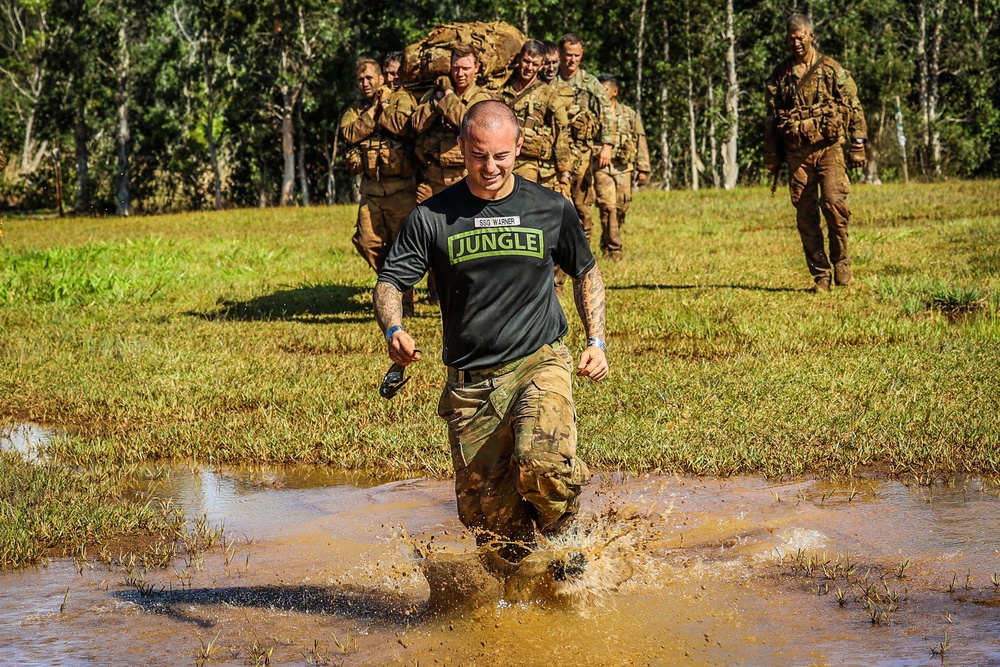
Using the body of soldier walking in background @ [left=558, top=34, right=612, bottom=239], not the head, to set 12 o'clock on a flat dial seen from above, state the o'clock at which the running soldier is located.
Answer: The running soldier is roughly at 12 o'clock from the soldier walking in background.

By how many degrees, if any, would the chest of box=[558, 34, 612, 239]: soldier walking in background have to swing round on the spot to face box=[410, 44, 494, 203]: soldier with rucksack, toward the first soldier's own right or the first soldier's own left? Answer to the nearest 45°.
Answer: approximately 45° to the first soldier's own right

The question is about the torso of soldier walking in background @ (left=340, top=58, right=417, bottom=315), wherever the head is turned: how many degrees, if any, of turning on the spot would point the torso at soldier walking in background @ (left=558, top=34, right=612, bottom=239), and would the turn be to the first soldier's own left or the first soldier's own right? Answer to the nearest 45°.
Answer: approximately 135° to the first soldier's own left

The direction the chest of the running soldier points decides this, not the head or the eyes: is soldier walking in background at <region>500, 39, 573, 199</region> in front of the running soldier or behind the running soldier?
behind

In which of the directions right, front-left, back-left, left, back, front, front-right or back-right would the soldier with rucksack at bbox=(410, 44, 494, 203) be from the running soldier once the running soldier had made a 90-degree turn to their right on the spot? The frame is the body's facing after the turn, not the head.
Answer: right

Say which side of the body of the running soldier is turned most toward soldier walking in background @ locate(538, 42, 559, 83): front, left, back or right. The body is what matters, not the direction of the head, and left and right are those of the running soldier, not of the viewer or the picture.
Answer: back

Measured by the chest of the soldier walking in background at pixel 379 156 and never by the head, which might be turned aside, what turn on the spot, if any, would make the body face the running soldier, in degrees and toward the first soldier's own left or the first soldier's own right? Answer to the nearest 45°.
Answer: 0° — they already face them

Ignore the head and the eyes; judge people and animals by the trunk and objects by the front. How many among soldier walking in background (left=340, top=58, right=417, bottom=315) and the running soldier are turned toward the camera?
2
